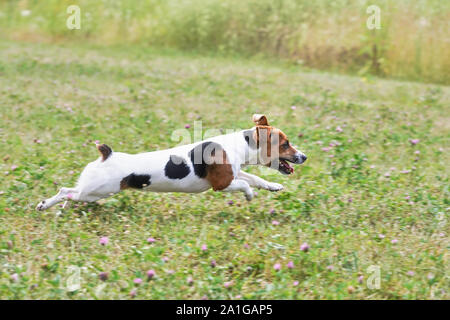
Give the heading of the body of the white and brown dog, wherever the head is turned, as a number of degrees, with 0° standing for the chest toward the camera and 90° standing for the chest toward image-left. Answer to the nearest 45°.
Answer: approximately 270°
